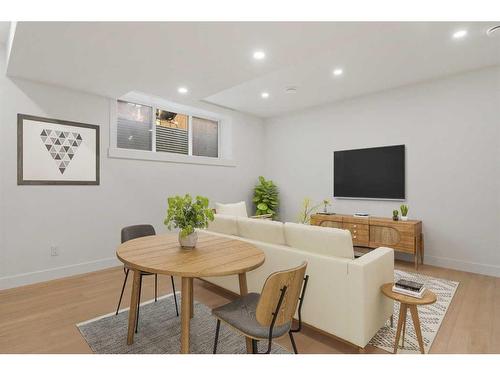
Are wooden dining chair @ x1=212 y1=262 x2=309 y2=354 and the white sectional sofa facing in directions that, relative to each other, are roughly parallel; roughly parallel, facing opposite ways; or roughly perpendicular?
roughly perpendicular

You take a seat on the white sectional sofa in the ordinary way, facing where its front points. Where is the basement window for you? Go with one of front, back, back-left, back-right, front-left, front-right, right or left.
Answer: left

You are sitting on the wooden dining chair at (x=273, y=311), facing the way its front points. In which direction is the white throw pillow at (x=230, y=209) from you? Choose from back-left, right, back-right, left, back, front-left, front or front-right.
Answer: front-right

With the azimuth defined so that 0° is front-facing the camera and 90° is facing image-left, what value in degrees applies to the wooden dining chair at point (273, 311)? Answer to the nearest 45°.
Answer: approximately 135°

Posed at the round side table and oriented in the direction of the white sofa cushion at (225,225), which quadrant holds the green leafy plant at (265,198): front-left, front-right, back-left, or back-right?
front-right

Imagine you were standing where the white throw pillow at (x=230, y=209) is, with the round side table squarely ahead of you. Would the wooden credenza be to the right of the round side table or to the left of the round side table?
left

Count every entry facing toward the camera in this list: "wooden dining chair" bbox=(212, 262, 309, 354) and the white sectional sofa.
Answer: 0

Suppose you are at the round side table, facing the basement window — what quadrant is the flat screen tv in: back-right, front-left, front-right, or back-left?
front-right

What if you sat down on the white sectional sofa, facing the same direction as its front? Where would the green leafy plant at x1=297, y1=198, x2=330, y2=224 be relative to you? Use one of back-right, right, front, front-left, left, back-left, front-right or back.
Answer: front-left

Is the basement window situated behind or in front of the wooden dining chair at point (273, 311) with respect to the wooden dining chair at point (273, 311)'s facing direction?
in front

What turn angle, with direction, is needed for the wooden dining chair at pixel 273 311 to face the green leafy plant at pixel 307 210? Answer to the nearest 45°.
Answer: approximately 45° to its right

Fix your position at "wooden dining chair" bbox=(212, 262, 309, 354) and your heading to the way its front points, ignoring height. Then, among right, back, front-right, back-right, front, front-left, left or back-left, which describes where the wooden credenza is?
right

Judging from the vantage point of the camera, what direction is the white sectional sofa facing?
facing away from the viewer and to the right of the viewer

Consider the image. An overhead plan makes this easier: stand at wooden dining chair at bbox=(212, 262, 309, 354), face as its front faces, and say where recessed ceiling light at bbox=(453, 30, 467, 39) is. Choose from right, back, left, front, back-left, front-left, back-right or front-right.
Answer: right
